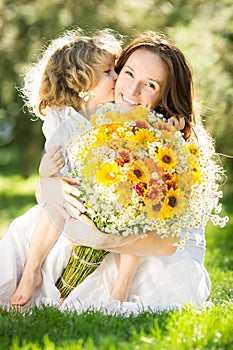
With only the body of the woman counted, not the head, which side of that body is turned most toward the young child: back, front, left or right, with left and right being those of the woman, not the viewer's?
right

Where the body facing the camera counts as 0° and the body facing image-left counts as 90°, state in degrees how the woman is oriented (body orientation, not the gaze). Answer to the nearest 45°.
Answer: approximately 45°

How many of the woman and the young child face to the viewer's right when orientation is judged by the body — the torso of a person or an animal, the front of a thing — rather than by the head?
1

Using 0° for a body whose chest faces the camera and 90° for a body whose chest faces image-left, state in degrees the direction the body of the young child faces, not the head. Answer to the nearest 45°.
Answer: approximately 270°
